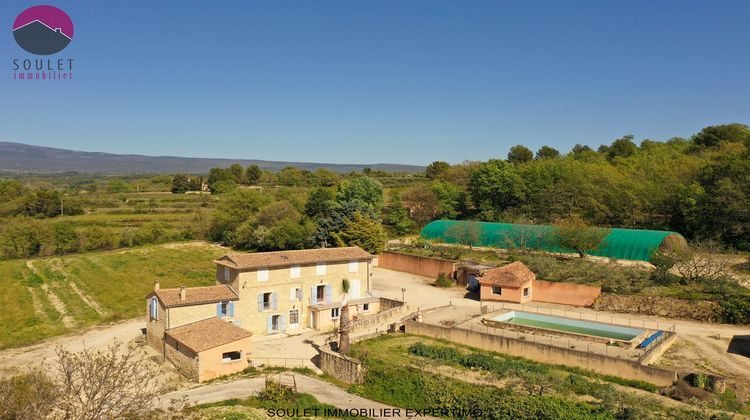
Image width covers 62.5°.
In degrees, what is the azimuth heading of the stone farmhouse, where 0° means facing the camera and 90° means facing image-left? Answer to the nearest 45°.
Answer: approximately 315°

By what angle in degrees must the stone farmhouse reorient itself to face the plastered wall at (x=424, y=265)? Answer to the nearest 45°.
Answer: approximately 90° to its left

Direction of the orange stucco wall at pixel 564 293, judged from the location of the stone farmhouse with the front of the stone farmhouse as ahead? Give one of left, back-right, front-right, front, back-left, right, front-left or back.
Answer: front-left

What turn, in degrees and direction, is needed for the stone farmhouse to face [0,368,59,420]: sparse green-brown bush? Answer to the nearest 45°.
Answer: approximately 45° to its right

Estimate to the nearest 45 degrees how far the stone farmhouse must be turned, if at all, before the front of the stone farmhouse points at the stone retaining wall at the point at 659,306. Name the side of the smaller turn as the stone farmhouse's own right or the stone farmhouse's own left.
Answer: approximately 45° to the stone farmhouse's own left

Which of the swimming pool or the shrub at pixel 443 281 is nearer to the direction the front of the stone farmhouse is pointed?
the swimming pool

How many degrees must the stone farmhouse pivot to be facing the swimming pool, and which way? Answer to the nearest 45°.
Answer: approximately 45° to its left

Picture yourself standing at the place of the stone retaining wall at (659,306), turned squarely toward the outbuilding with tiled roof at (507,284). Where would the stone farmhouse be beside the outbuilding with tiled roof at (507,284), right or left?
left
